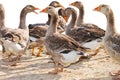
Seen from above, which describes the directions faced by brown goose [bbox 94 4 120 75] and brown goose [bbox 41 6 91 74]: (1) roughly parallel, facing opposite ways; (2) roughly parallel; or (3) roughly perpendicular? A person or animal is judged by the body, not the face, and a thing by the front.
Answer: roughly parallel

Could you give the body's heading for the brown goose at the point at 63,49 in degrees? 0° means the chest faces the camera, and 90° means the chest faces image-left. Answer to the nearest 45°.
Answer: approximately 90°

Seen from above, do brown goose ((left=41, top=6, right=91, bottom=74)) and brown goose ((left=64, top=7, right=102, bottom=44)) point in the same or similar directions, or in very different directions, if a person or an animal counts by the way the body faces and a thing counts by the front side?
same or similar directions

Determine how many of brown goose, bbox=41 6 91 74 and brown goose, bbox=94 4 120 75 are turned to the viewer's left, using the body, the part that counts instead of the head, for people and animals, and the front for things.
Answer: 2

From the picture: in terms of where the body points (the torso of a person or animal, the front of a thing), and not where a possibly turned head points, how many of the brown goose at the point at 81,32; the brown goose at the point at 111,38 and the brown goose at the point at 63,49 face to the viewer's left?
3

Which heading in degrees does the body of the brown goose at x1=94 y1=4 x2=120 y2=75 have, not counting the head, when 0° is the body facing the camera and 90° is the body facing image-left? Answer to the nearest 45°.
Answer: approximately 90°

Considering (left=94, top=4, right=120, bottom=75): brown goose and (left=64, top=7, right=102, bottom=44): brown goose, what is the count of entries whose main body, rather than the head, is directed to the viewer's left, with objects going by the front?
2

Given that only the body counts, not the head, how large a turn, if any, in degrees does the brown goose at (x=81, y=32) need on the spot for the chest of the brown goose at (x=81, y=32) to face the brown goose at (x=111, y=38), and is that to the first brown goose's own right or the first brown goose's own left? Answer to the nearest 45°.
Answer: approximately 135° to the first brown goose's own left

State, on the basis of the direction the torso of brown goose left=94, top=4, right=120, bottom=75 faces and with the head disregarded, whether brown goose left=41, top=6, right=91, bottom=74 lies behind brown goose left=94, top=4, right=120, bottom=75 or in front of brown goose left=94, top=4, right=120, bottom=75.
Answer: in front

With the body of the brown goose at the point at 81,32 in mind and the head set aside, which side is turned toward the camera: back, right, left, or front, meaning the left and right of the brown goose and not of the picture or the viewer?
left
